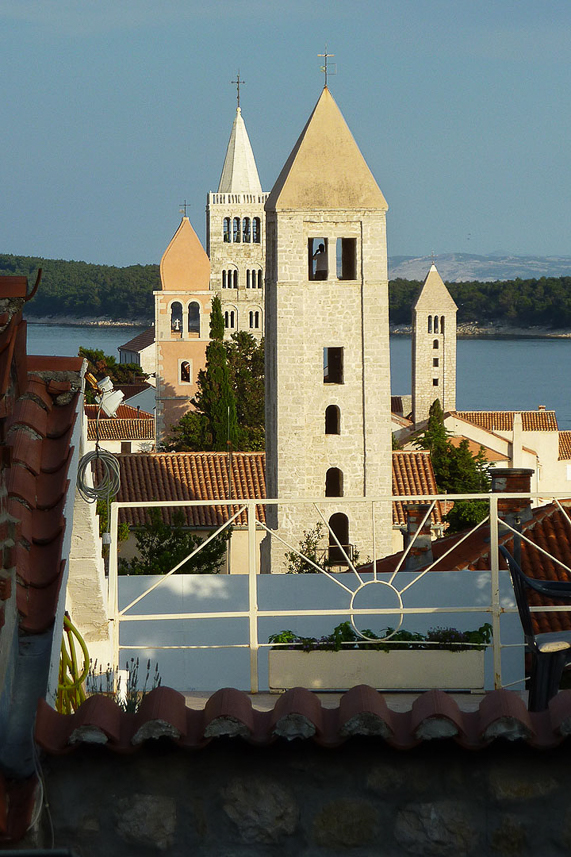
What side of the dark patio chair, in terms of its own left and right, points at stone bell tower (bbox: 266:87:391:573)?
left

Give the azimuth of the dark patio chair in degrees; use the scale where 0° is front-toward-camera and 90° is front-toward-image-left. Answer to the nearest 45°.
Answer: approximately 270°

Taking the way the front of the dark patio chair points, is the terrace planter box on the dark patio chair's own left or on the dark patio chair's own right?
on the dark patio chair's own left

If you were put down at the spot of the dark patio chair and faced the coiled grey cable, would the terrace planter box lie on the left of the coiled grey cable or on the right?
right

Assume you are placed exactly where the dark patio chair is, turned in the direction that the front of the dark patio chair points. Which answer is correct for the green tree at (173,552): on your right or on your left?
on your left
